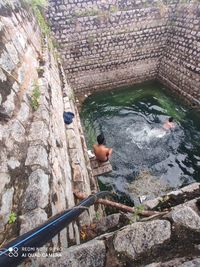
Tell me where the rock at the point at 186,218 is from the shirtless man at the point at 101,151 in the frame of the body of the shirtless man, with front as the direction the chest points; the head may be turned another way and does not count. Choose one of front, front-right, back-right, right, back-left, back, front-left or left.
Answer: back

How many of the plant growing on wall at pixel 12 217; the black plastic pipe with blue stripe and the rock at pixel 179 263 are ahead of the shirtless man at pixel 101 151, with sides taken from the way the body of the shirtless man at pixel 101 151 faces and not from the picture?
0

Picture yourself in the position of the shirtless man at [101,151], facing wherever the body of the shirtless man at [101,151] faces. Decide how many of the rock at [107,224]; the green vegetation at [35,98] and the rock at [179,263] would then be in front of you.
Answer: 0

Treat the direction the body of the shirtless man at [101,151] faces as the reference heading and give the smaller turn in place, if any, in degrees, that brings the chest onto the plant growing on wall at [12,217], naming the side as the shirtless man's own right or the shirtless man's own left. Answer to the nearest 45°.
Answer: approximately 180°

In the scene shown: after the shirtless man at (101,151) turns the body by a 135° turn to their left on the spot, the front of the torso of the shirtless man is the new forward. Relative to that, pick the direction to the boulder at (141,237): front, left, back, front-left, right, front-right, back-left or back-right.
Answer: front-left

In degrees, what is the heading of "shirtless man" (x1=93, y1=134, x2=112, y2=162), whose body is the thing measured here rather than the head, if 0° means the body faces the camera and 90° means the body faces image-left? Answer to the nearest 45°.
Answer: approximately 180°

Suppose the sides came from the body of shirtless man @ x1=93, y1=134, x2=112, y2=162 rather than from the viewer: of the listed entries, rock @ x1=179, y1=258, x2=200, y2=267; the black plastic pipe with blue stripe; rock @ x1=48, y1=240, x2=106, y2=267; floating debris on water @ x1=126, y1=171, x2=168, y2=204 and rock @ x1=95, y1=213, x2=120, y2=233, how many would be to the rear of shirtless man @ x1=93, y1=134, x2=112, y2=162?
4

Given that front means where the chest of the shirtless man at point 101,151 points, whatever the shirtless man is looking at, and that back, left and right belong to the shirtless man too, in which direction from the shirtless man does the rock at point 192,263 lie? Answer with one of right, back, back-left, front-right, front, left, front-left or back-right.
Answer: back

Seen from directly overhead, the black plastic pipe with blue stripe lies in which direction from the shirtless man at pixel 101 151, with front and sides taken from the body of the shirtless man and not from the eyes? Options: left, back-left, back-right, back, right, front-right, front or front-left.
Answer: back

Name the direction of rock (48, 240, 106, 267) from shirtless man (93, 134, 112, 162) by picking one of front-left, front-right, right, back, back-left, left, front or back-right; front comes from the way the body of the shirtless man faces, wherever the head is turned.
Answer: back

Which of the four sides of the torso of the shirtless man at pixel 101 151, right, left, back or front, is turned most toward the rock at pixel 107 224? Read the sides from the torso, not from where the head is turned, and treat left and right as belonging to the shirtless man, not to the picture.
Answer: back

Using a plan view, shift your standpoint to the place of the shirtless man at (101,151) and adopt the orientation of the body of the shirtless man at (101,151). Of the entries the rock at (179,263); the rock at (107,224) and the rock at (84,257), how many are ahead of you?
0
